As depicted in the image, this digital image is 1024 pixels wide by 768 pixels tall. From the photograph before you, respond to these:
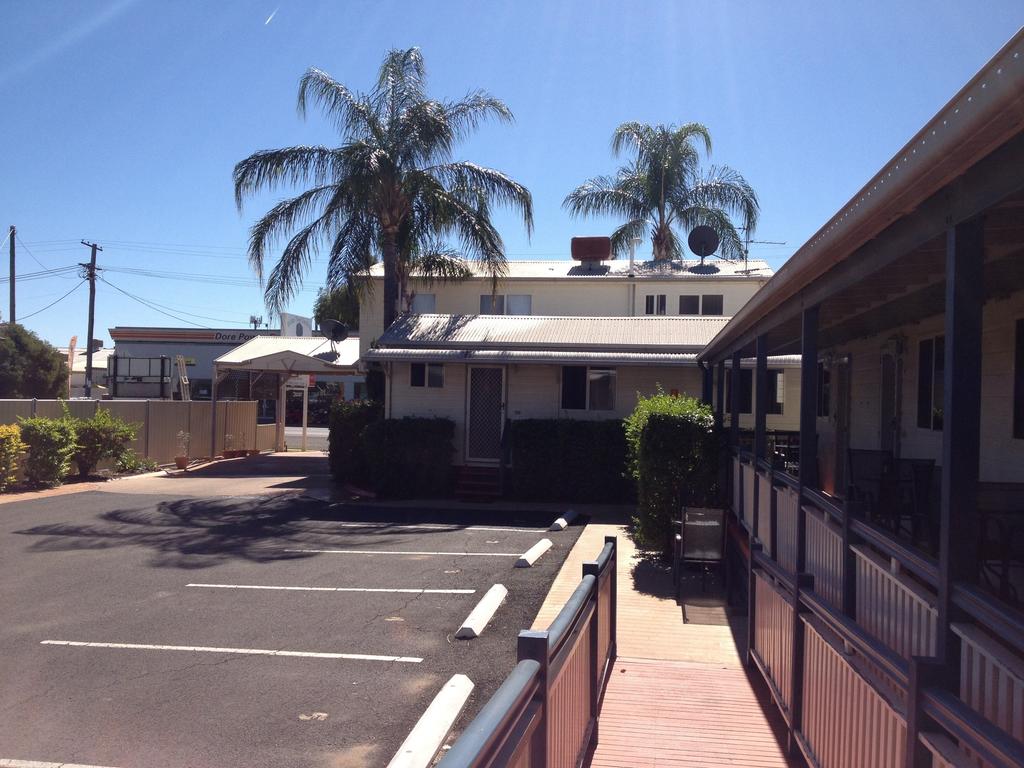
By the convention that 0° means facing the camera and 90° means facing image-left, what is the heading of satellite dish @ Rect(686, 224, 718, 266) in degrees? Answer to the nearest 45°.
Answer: approximately 180°

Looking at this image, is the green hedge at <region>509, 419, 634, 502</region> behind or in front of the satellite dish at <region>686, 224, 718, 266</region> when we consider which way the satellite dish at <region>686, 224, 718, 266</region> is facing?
behind

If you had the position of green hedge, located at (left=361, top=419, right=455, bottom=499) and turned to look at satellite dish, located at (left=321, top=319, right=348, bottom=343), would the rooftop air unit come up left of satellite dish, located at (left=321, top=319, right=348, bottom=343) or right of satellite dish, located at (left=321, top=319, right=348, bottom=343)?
right

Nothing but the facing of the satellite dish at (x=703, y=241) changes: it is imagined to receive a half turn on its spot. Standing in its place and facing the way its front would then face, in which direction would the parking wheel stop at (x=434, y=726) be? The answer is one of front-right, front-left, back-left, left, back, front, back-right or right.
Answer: front

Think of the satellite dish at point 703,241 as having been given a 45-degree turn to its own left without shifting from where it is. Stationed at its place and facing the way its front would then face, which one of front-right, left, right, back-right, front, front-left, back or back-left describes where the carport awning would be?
front-left

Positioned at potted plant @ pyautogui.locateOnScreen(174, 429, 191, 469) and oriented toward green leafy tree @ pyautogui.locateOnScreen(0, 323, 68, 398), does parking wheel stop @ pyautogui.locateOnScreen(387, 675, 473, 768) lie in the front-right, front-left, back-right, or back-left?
back-left

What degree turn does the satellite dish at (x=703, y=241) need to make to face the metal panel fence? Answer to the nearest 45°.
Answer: approximately 90° to its left

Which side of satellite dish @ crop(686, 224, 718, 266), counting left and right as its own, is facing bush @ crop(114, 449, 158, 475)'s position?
left

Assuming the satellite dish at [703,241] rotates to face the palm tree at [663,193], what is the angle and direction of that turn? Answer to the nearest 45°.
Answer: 0° — it already faces it

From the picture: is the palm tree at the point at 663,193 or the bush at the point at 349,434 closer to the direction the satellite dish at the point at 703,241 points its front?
the palm tree

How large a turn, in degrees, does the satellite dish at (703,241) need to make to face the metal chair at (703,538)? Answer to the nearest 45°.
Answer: approximately 180°

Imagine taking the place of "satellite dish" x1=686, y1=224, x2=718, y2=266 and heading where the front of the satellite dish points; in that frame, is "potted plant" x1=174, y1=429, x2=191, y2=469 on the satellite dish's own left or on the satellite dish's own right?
on the satellite dish's own left

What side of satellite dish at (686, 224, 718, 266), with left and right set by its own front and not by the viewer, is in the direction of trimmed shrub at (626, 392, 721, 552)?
back
